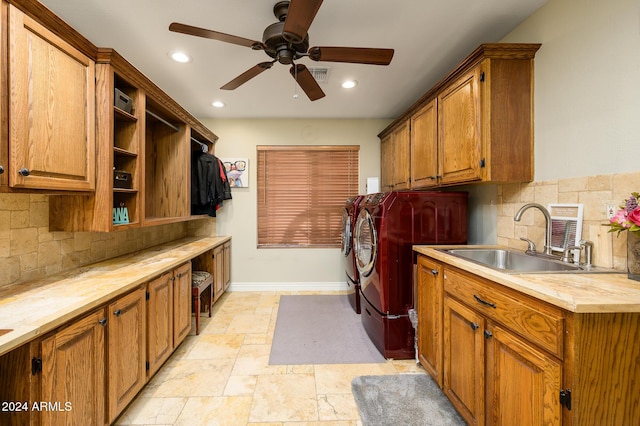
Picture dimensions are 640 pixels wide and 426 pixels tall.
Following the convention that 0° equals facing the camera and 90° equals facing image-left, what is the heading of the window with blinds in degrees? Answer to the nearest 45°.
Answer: approximately 0°

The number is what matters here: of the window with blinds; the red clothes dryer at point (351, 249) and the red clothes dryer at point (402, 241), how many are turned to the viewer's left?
2

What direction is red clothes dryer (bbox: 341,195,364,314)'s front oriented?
to the viewer's left

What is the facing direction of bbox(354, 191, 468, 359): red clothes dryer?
to the viewer's left

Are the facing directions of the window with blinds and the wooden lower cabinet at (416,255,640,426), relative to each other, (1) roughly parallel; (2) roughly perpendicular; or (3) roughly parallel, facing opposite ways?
roughly perpendicular

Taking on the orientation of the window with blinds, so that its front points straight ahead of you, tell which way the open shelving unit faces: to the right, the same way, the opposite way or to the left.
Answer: to the left

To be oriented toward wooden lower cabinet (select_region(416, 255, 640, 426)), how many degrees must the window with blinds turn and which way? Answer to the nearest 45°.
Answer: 0° — it already faces it

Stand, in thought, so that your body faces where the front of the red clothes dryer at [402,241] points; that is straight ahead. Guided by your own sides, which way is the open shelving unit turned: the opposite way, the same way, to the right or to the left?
the opposite way

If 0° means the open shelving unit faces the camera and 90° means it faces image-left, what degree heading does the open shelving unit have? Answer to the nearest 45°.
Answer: approximately 315°
